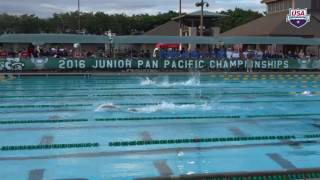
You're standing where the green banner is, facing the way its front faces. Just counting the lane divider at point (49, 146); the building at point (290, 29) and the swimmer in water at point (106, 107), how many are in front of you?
2

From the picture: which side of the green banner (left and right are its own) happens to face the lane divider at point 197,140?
front

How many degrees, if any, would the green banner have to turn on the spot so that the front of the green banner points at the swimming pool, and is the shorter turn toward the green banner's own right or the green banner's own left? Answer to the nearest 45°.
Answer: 0° — it already faces it

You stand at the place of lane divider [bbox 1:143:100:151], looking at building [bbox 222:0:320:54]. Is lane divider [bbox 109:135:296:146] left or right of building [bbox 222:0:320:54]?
right

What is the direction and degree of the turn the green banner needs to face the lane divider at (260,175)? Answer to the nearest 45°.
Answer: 0° — it already faces it

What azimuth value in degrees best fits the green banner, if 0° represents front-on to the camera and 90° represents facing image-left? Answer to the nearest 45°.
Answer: approximately 0°

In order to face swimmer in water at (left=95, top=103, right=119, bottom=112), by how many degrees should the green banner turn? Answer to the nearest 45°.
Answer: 0° — it already faces them

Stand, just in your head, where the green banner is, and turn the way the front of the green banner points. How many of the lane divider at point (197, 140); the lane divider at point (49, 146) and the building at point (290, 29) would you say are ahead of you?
2

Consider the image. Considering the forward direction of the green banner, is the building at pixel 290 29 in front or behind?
behind

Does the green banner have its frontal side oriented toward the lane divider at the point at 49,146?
yes

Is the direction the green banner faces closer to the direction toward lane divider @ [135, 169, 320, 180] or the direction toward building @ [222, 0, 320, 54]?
the lane divider

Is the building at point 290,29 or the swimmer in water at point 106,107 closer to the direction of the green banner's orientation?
the swimmer in water
